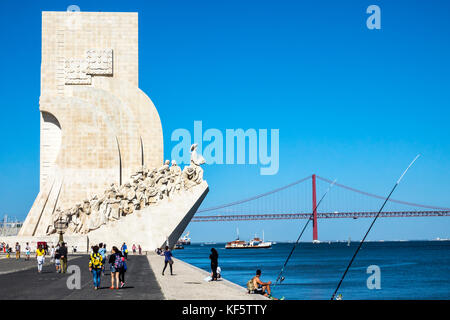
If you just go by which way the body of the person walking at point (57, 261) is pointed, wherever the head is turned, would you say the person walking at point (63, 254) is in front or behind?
behind
